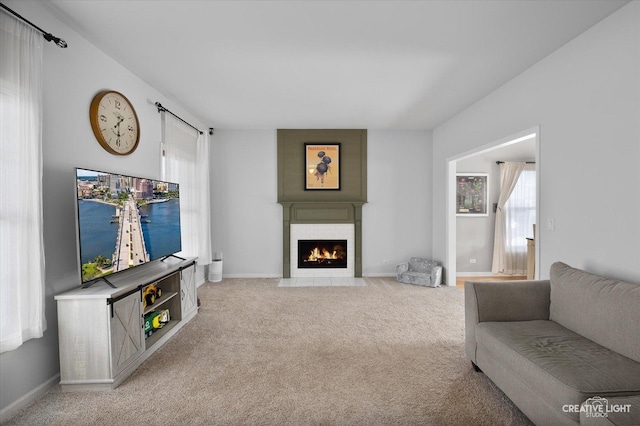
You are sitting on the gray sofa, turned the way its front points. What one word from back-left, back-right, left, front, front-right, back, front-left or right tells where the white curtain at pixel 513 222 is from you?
back-right

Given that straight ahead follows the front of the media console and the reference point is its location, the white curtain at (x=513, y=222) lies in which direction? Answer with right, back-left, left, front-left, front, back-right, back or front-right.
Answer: front-left

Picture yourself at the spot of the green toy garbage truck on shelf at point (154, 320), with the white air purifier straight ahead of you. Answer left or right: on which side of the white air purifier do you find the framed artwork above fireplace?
right

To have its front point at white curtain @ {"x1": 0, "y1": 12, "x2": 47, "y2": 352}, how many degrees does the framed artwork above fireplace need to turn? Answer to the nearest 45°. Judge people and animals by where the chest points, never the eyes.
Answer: approximately 45° to its right

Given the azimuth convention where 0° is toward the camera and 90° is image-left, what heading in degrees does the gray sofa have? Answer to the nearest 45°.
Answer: approximately 45°

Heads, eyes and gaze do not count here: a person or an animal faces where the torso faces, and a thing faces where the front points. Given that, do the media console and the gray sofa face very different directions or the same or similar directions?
very different directions

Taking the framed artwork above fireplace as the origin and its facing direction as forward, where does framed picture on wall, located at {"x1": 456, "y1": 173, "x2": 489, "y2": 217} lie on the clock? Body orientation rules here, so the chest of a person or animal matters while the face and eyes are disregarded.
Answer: The framed picture on wall is roughly at 9 o'clock from the framed artwork above fireplace.

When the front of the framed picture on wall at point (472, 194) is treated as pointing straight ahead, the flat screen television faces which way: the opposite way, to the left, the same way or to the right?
to the left

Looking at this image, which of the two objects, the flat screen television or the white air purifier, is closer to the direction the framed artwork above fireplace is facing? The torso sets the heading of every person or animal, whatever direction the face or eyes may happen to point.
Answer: the flat screen television

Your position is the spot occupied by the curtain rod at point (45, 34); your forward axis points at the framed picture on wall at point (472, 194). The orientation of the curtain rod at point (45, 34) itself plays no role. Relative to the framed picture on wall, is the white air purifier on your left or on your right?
left
